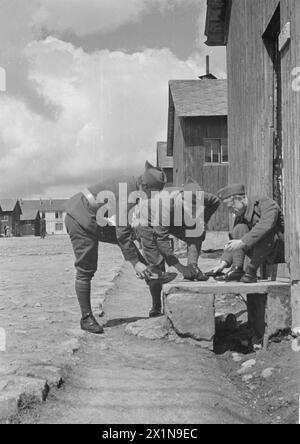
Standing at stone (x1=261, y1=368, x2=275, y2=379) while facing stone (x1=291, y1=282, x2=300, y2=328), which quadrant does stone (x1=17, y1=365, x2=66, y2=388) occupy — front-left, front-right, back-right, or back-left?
back-left

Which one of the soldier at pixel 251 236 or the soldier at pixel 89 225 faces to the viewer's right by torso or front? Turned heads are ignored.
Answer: the soldier at pixel 89 225

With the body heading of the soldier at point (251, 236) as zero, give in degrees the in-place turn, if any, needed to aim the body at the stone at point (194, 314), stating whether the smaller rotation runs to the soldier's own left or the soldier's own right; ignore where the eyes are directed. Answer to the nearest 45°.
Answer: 0° — they already face it

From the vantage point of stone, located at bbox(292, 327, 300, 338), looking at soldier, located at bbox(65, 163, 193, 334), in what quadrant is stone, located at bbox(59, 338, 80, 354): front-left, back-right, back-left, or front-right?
front-left

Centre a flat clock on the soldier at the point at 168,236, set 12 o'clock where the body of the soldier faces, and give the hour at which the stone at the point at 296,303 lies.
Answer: The stone is roughly at 12 o'clock from the soldier.

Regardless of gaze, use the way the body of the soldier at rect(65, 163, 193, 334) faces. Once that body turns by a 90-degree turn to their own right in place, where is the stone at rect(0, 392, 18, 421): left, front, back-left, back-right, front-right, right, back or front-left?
front

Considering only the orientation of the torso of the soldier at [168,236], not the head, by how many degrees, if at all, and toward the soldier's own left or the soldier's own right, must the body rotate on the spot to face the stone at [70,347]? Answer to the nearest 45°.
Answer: approximately 90° to the soldier's own right

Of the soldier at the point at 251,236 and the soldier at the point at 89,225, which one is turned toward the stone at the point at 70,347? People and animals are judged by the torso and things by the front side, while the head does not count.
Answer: the soldier at the point at 251,236

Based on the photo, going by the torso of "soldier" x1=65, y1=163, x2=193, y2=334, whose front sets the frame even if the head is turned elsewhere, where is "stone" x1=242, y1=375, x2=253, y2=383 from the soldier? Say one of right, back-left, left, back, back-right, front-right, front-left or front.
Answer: front-right

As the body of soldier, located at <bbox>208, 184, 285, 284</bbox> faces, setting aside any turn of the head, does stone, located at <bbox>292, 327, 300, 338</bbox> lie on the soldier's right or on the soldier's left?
on the soldier's left

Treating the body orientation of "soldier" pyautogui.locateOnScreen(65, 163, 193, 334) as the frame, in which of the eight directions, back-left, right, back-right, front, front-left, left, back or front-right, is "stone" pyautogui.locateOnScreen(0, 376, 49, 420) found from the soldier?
right

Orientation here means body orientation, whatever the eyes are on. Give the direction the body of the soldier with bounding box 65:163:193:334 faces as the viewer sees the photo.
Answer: to the viewer's right

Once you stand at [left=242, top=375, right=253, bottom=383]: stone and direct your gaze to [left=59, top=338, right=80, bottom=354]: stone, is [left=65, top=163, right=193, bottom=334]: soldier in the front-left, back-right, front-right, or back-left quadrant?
front-right
